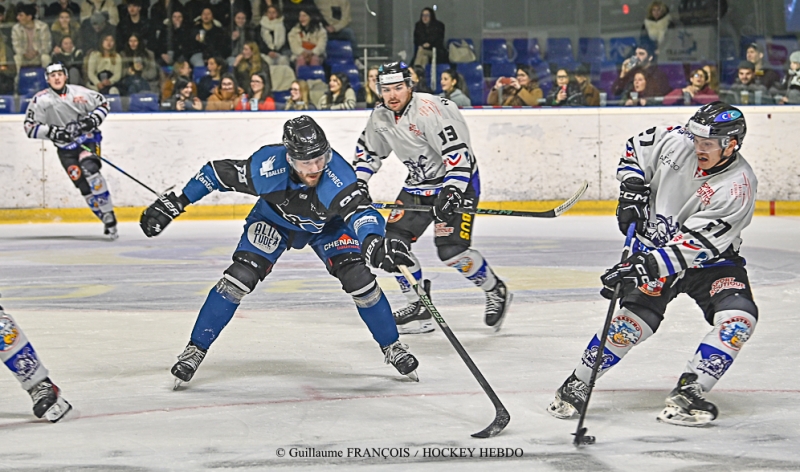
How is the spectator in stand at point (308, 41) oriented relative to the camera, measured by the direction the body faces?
toward the camera

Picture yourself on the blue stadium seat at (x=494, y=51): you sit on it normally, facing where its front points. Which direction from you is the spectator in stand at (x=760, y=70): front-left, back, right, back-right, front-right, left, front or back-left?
left

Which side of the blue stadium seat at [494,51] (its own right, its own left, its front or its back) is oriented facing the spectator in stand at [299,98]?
right

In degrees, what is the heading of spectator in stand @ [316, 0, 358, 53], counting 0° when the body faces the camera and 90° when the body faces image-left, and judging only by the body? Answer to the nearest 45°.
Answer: approximately 0°

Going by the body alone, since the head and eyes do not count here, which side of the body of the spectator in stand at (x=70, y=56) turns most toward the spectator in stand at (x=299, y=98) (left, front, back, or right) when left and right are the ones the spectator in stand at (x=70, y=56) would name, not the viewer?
left

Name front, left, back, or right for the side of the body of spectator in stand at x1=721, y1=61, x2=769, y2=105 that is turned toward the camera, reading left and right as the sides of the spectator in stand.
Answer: front

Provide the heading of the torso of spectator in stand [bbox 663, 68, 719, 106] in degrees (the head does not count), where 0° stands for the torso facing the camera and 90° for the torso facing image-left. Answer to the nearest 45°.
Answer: approximately 0°
